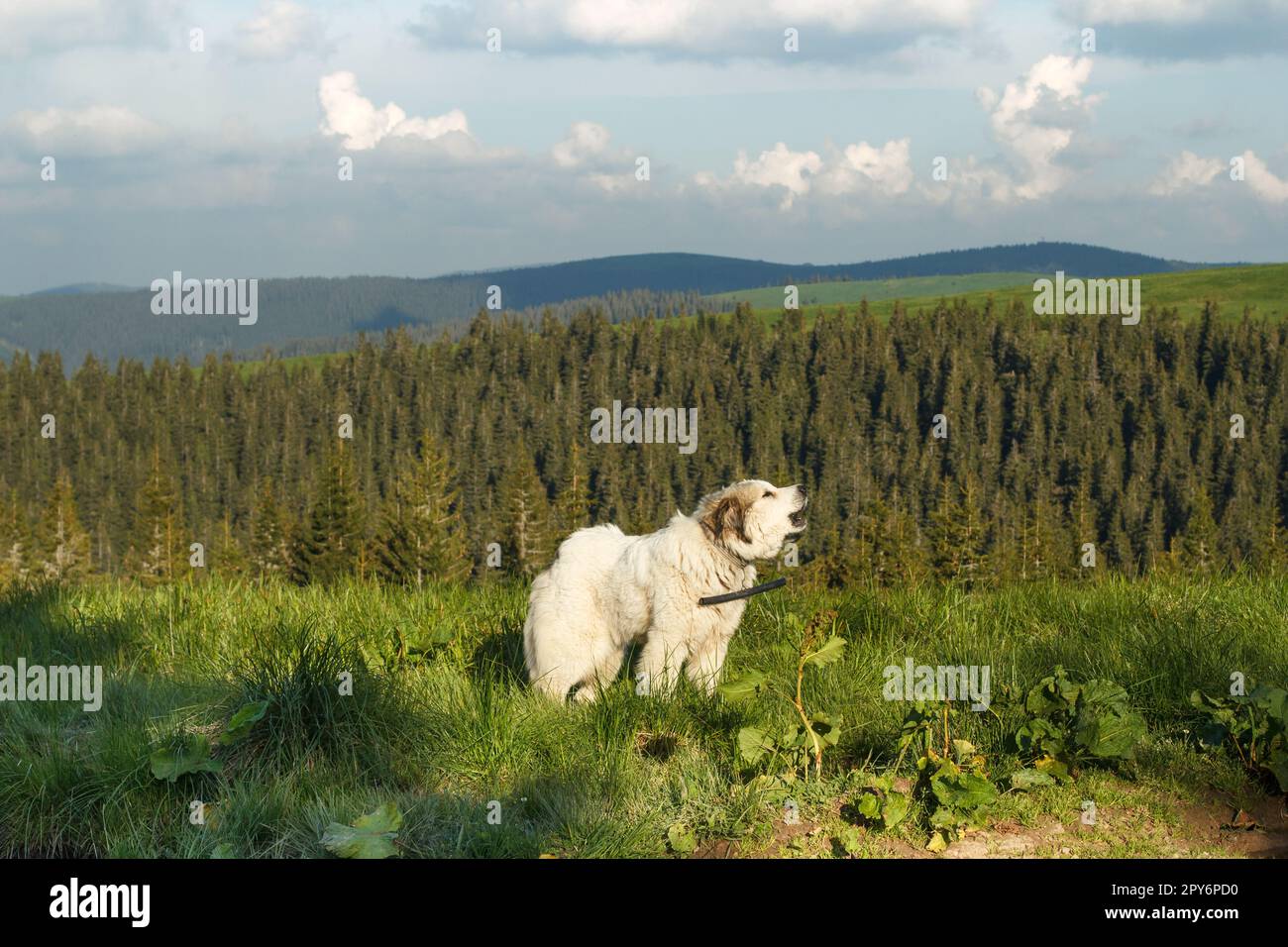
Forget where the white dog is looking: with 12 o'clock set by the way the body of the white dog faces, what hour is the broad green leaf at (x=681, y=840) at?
The broad green leaf is roughly at 3 o'clock from the white dog.

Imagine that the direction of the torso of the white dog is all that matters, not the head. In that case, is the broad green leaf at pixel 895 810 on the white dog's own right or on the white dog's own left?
on the white dog's own right

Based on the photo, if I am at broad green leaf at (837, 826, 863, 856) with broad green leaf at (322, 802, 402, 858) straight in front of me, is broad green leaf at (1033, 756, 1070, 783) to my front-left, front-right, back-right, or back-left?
back-right

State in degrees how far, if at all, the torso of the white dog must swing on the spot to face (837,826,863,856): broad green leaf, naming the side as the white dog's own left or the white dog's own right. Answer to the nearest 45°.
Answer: approximately 90° to the white dog's own right

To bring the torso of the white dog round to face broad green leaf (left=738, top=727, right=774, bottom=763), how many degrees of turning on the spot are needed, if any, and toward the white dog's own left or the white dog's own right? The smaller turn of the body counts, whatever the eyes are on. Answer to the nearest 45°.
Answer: approximately 90° to the white dog's own right

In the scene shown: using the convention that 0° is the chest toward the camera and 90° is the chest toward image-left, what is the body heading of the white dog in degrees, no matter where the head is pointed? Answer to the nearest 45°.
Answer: approximately 270°

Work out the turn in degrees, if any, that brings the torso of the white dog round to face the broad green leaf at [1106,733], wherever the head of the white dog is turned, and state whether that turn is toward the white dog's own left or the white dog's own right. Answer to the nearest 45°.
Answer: approximately 45° to the white dog's own right
